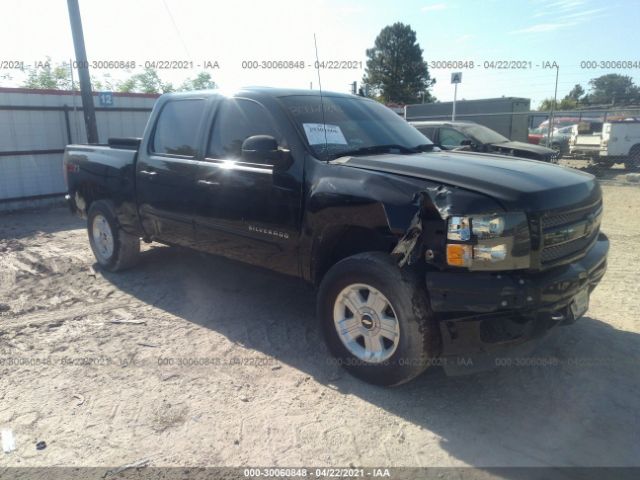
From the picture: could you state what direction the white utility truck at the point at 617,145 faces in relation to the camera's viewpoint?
facing away from the viewer and to the right of the viewer

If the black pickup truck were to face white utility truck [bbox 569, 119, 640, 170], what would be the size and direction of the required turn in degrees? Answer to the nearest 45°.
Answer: approximately 90° to its left

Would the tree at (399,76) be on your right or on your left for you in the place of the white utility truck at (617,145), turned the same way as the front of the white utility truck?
on your left

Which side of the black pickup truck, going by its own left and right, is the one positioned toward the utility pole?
back

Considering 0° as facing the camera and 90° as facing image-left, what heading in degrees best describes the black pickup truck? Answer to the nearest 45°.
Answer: approximately 315°

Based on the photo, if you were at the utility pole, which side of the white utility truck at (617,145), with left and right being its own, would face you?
back
